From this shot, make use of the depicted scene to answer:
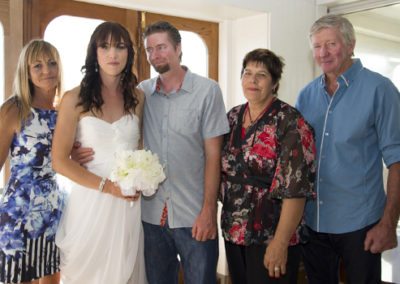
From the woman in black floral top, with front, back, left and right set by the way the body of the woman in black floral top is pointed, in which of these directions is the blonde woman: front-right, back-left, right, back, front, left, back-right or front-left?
front-right

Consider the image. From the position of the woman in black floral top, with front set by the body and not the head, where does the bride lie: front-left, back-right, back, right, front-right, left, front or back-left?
front-right

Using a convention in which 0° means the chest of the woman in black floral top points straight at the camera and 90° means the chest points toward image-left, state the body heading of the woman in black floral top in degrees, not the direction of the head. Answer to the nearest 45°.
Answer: approximately 45°
